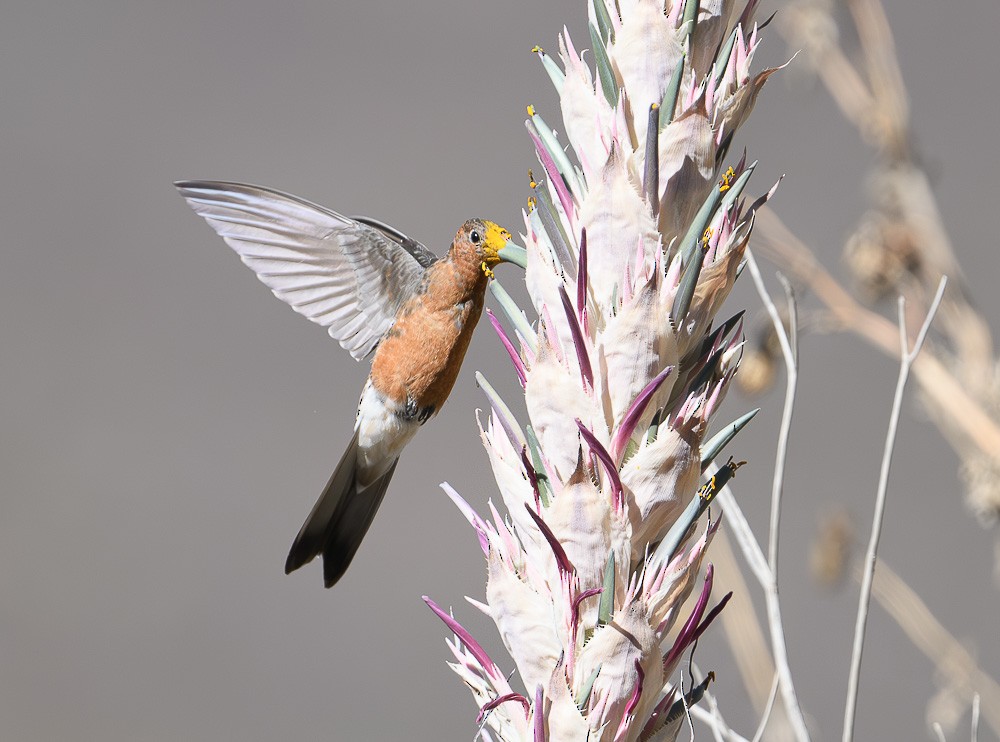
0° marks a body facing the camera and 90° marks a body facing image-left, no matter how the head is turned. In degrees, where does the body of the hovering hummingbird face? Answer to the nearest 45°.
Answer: approximately 270°
